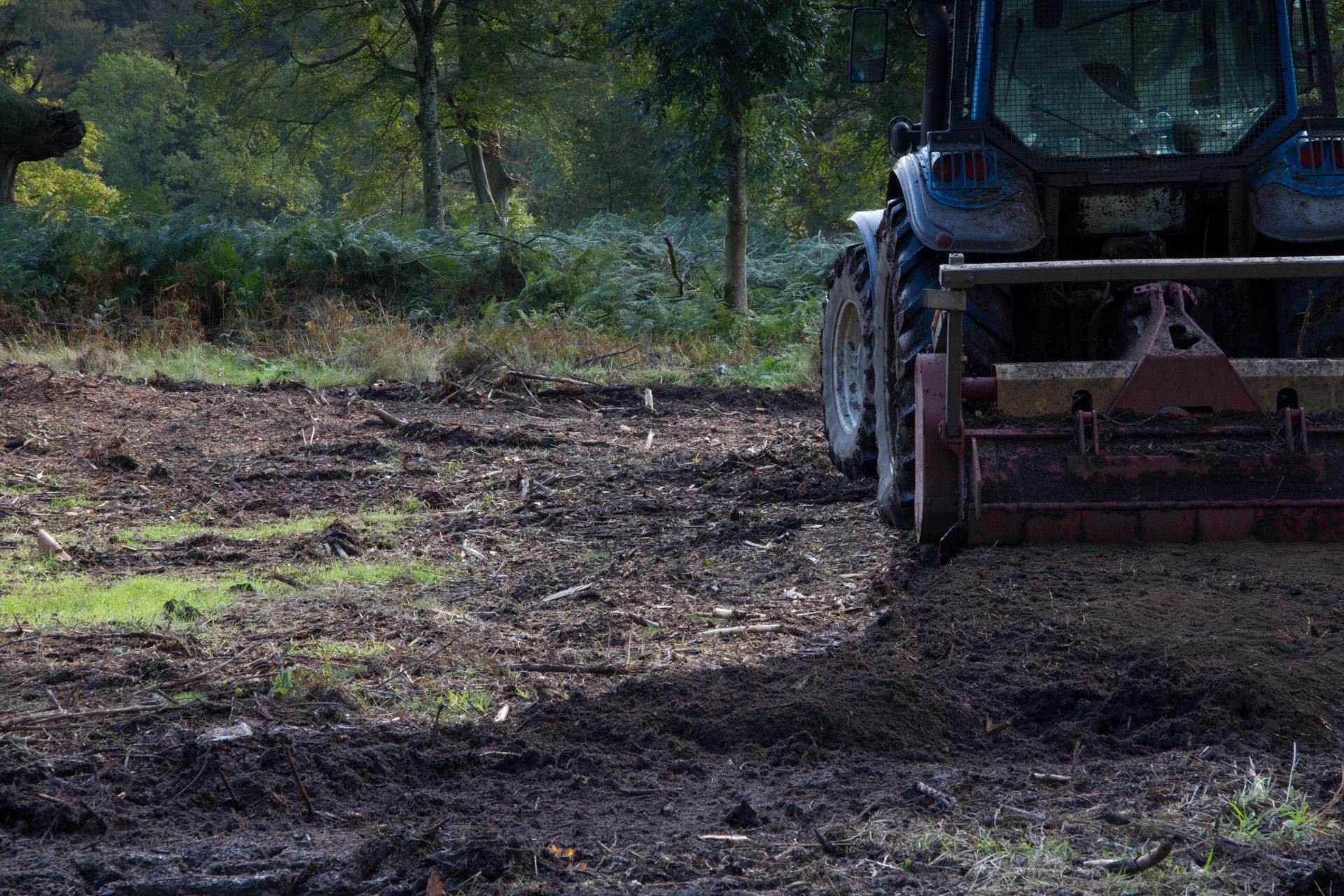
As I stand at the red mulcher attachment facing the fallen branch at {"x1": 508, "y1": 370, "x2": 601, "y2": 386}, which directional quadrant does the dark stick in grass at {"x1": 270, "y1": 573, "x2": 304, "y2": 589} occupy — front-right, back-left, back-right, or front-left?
front-left

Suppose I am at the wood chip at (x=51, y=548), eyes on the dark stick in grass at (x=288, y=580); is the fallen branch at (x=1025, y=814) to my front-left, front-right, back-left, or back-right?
front-right

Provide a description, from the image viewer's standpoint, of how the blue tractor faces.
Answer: facing away from the viewer

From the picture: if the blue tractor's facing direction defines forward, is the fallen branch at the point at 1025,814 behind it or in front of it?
behind

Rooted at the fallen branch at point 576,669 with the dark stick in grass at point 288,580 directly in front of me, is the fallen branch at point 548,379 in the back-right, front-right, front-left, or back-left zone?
front-right

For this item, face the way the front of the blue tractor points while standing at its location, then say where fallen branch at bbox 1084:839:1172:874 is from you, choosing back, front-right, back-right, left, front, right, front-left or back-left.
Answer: back

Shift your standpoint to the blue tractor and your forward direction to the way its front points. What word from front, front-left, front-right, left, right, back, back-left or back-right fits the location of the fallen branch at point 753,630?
back-left

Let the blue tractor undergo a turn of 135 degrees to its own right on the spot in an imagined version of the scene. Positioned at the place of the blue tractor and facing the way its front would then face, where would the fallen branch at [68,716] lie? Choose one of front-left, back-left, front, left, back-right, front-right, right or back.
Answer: right

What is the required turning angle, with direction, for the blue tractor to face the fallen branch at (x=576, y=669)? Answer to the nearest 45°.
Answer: approximately 135° to its left

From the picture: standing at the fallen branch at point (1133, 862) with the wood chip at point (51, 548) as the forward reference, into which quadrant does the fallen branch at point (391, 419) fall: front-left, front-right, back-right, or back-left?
front-right

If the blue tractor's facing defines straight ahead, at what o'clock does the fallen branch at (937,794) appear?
The fallen branch is roughly at 6 o'clock from the blue tractor.

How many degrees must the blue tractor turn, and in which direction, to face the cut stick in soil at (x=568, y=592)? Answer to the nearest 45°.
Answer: approximately 135° to its left

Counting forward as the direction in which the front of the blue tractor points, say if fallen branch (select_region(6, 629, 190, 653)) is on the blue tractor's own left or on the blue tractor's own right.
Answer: on the blue tractor's own left

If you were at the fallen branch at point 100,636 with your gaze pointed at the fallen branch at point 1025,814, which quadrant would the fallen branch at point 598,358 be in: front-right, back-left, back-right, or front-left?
back-left

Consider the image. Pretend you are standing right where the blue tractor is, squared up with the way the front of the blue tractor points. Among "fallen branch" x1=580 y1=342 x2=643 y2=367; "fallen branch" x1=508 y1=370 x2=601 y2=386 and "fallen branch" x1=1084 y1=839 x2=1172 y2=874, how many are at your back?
1

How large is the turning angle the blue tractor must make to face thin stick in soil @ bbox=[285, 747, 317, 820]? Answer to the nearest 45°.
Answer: approximately 135° to its left

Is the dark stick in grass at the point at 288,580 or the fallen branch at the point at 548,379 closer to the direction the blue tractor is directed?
the fallen branch
